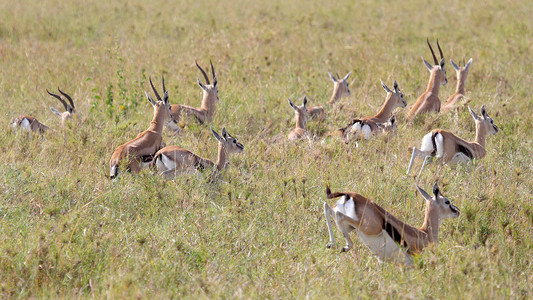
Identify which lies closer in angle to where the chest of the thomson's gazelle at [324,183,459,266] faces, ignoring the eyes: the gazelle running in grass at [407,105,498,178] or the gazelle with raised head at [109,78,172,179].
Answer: the gazelle running in grass

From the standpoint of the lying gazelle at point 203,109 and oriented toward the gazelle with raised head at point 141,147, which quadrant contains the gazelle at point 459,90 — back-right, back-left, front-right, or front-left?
back-left

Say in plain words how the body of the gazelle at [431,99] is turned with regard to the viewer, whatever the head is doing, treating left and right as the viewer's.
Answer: facing away from the viewer and to the right of the viewer

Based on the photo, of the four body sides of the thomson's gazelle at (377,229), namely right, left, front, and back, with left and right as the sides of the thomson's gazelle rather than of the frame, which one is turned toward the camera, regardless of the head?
right

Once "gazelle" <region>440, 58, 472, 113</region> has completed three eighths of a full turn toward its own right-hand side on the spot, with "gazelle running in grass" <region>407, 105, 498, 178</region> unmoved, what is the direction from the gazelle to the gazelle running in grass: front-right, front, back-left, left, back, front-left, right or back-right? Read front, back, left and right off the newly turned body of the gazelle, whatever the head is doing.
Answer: front

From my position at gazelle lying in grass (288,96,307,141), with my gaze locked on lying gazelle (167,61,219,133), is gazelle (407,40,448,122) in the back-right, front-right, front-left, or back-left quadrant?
back-right

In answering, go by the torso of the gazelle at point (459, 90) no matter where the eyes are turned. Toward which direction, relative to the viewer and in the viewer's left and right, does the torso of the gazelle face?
facing away from the viewer and to the right of the viewer

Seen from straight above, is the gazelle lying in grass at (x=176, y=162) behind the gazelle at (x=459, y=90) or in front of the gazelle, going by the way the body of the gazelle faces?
behind

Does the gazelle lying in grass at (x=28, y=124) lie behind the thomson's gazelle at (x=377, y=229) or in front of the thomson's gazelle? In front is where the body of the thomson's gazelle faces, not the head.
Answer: behind

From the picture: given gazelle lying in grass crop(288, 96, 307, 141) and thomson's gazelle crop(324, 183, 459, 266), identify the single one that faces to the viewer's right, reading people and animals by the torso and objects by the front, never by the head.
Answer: the thomson's gazelle

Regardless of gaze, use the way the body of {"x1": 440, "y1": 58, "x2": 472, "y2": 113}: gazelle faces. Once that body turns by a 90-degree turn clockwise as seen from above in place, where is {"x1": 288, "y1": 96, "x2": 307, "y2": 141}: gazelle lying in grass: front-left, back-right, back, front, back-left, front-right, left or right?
right

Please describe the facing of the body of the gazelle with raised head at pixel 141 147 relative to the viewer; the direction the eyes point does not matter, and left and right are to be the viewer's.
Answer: facing away from the viewer and to the right of the viewer

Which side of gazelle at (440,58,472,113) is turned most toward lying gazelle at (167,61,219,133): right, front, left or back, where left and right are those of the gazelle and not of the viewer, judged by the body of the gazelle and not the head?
back
